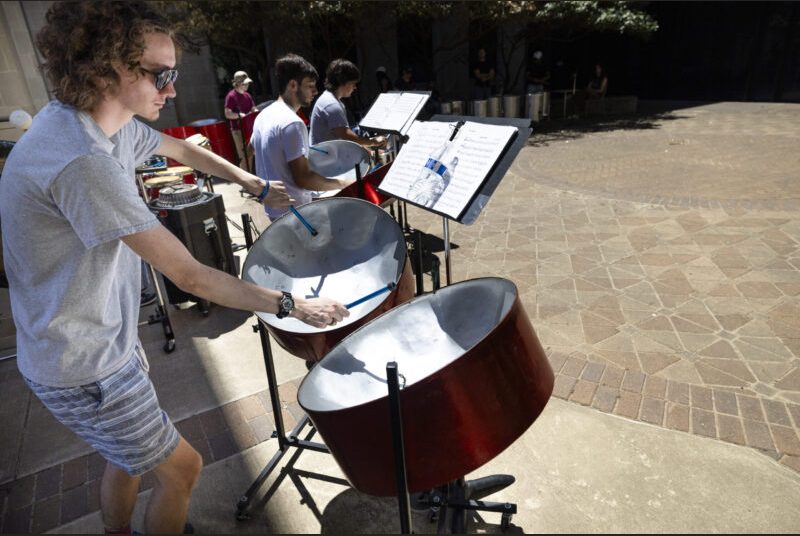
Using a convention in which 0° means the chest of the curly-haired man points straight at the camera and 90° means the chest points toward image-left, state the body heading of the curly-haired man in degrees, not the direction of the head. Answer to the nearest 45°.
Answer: approximately 270°

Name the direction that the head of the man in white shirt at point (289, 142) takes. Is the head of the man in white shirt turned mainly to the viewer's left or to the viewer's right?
to the viewer's right

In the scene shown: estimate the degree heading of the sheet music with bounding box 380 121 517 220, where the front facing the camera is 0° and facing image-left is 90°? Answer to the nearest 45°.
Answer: approximately 45°

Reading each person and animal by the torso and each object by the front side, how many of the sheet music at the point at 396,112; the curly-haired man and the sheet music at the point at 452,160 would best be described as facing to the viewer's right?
1

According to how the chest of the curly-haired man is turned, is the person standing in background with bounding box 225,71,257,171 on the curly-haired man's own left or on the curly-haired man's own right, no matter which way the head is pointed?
on the curly-haired man's own left

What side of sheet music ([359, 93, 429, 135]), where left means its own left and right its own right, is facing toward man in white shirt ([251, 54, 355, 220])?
front

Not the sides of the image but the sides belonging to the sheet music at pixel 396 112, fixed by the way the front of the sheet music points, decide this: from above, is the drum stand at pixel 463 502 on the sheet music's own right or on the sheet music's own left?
on the sheet music's own left

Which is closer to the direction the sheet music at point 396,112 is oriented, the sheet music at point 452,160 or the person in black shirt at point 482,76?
the sheet music

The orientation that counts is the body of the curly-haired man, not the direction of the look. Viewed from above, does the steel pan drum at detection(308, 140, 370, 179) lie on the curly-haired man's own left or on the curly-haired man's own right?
on the curly-haired man's own left

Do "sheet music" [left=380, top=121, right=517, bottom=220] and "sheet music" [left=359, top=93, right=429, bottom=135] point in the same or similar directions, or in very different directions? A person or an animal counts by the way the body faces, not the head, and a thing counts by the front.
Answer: same or similar directions

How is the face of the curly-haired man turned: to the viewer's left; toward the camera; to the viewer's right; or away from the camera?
to the viewer's right

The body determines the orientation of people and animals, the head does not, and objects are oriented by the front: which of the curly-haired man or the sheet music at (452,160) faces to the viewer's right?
the curly-haired man

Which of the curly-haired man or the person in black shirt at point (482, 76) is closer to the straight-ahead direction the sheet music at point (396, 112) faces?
the curly-haired man

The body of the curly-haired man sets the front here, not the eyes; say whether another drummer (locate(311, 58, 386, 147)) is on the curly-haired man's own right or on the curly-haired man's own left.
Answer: on the curly-haired man's own left

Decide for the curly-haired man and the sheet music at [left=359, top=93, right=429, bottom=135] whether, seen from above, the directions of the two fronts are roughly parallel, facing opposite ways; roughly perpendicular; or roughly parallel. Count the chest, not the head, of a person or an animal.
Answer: roughly parallel, facing opposite ways

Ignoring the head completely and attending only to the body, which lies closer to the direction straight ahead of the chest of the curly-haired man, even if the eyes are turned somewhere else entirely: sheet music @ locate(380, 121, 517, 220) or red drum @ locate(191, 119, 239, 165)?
the sheet music
